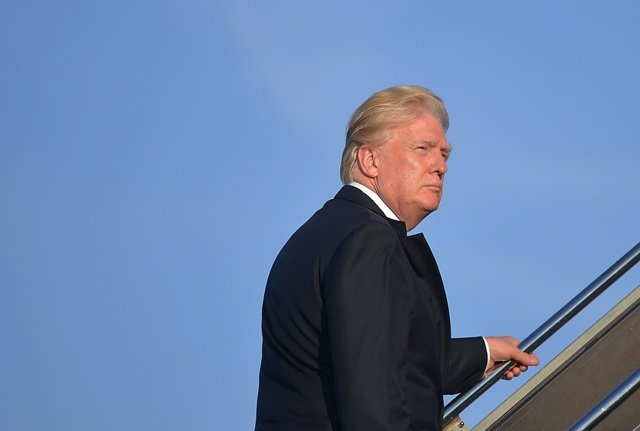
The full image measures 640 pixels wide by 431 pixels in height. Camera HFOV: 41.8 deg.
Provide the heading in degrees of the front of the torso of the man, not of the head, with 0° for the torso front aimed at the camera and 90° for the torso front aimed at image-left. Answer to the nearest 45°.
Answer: approximately 270°

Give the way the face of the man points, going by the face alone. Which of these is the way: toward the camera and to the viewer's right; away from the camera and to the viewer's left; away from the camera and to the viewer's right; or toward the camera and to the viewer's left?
toward the camera and to the viewer's right
